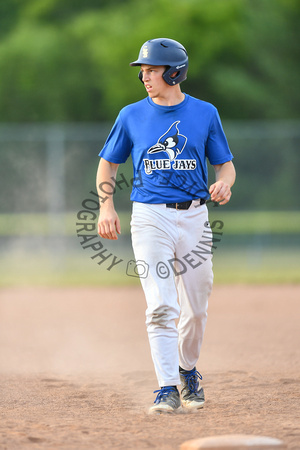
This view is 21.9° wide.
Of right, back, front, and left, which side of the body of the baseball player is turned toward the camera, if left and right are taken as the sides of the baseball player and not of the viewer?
front
